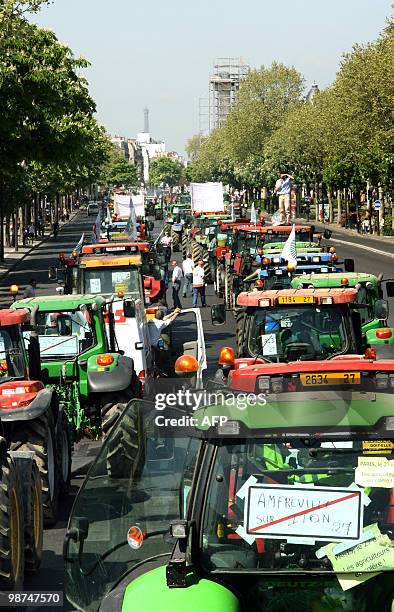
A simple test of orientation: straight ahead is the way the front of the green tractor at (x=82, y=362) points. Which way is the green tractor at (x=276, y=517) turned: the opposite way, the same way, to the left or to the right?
the same way

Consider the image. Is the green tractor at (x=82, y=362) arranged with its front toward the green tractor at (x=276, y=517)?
no
